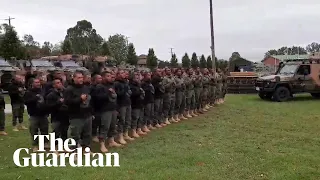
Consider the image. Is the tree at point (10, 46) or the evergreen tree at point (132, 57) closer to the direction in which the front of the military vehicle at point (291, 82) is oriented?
the tree

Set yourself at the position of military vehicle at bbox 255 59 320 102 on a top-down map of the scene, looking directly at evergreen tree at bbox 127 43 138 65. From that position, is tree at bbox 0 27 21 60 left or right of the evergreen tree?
left

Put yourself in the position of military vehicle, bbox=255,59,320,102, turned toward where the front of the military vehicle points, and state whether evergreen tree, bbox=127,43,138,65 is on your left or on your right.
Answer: on your right

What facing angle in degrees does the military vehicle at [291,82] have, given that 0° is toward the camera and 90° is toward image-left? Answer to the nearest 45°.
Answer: approximately 45°

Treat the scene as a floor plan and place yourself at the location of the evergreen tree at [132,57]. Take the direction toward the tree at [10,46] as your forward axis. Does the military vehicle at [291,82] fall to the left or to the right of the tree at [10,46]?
left
